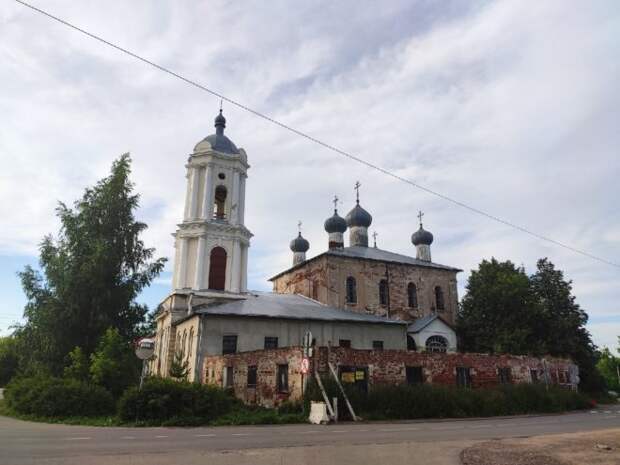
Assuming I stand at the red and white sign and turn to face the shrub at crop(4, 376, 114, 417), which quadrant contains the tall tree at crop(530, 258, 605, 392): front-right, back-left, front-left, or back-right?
back-right

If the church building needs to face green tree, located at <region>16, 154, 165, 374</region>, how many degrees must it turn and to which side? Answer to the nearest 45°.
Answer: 0° — it already faces it

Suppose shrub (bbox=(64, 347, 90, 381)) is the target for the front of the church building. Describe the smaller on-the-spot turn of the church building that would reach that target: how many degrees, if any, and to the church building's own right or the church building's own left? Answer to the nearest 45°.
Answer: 0° — it already faces it

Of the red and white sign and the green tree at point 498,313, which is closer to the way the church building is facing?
the red and white sign

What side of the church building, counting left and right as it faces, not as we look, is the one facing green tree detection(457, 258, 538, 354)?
back

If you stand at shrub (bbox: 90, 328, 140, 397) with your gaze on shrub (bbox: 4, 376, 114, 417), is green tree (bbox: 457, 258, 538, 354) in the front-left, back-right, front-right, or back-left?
back-left

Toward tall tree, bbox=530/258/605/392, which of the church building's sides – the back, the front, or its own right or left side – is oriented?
back

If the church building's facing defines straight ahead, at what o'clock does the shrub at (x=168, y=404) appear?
The shrub is roughly at 11 o'clock from the church building.

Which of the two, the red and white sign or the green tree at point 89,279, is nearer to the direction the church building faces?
the green tree

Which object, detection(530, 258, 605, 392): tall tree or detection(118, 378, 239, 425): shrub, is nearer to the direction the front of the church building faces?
the shrub

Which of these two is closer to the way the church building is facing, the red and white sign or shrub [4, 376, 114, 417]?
the shrub

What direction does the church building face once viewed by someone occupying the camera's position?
facing the viewer and to the left of the viewer

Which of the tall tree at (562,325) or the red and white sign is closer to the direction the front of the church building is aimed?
the red and white sign
